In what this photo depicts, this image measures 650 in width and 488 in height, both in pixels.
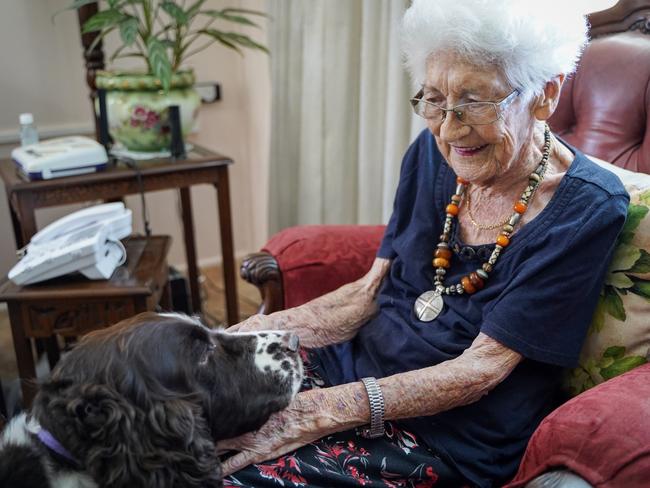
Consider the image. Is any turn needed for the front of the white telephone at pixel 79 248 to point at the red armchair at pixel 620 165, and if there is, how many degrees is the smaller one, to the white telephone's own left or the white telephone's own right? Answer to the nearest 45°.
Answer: approximately 135° to the white telephone's own left

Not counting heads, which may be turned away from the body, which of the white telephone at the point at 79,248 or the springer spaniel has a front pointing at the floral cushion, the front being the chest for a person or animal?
the springer spaniel

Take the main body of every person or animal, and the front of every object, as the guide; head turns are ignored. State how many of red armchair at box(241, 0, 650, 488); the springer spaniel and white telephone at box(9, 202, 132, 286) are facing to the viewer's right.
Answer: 1

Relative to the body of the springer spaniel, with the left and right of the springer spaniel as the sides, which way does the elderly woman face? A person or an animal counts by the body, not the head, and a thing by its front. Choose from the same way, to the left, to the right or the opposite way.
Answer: the opposite way

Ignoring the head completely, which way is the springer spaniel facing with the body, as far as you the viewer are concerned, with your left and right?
facing to the right of the viewer

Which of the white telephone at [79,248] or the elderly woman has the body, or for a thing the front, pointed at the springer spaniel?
the elderly woman

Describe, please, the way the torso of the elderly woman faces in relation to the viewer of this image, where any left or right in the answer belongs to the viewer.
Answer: facing the viewer and to the left of the viewer

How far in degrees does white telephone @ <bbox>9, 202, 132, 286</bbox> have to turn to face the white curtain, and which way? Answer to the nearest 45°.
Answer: approximately 180°

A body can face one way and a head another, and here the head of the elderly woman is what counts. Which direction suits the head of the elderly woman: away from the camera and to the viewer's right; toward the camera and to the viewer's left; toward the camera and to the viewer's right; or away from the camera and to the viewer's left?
toward the camera and to the viewer's left

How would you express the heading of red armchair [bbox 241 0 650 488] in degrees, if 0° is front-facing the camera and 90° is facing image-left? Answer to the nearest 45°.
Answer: approximately 45°

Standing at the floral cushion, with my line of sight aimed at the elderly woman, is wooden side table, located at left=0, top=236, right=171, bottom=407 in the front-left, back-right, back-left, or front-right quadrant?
front-right

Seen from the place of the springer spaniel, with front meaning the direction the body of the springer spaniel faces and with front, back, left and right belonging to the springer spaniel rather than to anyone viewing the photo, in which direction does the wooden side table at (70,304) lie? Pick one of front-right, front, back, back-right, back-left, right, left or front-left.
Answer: left
